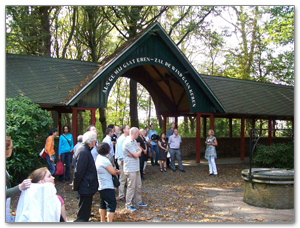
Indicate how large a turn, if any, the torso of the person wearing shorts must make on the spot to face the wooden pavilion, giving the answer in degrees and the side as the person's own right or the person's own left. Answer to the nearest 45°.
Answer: approximately 45° to the person's own left

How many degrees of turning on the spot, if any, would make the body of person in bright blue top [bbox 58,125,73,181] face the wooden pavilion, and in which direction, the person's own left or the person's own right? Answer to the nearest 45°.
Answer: approximately 135° to the person's own left

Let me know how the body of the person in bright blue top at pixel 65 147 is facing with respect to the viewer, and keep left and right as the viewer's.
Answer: facing the viewer

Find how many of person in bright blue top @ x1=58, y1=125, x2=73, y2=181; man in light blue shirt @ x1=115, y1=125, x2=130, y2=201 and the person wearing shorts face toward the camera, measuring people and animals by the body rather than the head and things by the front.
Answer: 1

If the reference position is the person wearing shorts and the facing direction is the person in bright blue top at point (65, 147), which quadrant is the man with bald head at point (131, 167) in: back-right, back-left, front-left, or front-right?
front-right

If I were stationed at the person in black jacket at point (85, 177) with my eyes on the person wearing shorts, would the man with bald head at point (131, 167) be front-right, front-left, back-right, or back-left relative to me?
front-left

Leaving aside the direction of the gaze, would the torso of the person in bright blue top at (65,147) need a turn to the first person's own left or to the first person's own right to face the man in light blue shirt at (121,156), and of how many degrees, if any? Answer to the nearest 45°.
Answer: approximately 45° to the first person's own left

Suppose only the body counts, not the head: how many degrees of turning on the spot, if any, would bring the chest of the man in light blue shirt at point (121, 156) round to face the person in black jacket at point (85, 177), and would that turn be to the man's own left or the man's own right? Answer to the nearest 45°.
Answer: approximately 90° to the man's own right

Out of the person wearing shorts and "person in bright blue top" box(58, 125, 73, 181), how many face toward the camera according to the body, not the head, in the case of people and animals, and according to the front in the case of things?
1

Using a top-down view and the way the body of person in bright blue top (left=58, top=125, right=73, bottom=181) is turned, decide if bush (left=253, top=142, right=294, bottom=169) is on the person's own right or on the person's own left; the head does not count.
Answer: on the person's own left

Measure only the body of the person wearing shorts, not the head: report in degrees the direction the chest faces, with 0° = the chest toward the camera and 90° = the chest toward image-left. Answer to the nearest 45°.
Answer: approximately 225°
